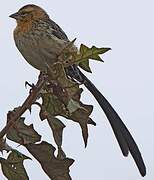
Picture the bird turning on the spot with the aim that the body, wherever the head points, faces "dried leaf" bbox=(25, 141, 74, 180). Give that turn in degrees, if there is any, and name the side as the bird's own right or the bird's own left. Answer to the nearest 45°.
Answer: approximately 90° to the bird's own left

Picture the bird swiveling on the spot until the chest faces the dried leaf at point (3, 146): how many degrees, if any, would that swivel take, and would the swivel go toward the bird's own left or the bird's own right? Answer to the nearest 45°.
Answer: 0° — it already faces it

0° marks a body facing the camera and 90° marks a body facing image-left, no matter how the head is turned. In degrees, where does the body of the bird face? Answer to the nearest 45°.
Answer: approximately 90°
